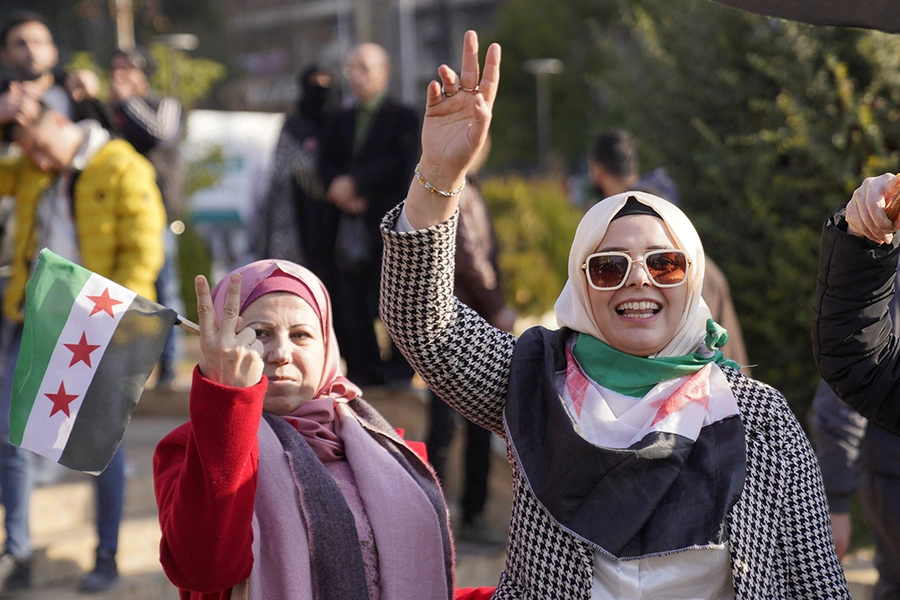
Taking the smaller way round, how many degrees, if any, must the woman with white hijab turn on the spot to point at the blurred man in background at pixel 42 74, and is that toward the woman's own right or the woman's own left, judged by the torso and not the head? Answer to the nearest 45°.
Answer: approximately 135° to the woman's own right

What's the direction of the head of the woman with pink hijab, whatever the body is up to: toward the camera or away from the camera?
toward the camera

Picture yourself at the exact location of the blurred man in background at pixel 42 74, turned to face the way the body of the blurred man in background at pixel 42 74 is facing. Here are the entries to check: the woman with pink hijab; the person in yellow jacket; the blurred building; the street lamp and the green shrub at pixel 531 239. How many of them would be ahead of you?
2

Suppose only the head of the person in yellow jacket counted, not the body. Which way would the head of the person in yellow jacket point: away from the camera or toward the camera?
toward the camera

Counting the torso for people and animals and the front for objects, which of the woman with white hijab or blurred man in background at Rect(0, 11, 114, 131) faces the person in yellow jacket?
the blurred man in background

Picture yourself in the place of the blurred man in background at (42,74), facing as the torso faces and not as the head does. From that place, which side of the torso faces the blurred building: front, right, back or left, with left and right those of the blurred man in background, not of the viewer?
back

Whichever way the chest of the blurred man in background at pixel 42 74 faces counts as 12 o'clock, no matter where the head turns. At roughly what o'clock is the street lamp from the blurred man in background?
The street lamp is roughly at 7 o'clock from the blurred man in background.

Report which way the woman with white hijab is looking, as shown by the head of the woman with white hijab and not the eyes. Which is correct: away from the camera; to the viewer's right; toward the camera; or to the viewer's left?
toward the camera

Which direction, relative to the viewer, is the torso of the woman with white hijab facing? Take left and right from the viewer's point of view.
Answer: facing the viewer

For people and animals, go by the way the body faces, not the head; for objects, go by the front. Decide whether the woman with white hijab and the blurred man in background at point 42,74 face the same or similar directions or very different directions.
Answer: same or similar directions

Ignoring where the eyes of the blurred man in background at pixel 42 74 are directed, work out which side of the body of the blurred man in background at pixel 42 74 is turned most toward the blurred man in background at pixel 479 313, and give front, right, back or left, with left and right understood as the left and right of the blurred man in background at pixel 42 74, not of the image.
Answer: left

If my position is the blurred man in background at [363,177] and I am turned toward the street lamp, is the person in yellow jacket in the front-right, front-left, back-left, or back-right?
back-left

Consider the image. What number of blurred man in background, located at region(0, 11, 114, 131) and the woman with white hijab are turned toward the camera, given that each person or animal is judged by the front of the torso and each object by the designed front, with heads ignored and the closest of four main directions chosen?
2

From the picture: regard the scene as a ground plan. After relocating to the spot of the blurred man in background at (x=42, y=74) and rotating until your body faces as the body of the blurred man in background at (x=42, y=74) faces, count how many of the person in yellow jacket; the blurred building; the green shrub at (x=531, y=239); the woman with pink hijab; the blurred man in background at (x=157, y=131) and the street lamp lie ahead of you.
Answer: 2

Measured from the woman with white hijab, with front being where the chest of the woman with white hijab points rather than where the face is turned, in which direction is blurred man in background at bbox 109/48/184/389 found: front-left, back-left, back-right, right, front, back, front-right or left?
back-right
